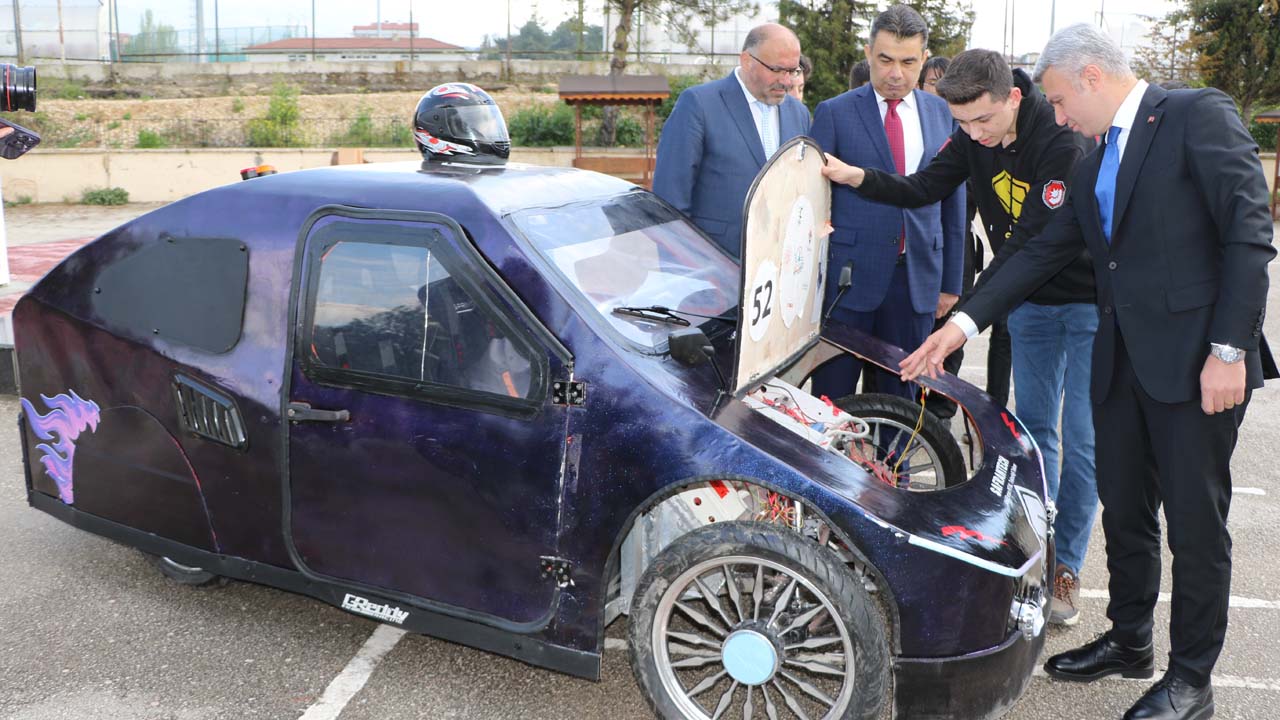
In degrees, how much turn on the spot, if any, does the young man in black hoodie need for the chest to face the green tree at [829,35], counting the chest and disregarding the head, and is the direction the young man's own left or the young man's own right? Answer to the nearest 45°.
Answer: approximately 135° to the young man's own right

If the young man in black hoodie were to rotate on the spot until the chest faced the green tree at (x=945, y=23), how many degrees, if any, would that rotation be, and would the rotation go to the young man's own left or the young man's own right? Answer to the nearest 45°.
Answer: approximately 135° to the young man's own right

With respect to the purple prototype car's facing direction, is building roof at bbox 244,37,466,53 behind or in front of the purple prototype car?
behind

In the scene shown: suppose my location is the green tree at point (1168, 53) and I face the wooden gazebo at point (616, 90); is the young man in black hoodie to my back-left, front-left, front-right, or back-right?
front-left

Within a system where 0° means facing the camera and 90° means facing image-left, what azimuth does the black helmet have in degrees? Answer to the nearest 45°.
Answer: approximately 315°

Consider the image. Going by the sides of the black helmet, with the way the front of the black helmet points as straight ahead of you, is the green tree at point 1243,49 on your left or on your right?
on your left

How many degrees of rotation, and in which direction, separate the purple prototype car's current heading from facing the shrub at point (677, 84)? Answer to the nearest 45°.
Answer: approximately 135° to its left

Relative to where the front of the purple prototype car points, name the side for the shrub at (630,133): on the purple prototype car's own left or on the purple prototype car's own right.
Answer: on the purple prototype car's own left

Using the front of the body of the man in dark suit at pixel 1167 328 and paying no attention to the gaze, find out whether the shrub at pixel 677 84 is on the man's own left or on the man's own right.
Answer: on the man's own right

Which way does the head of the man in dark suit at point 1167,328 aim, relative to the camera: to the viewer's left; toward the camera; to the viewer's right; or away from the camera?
to the viewer's left

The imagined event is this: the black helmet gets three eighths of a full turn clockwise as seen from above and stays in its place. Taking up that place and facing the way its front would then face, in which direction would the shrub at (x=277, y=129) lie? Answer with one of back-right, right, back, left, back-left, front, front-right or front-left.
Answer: right

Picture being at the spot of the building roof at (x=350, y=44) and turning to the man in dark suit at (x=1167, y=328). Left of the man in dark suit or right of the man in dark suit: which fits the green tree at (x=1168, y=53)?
left

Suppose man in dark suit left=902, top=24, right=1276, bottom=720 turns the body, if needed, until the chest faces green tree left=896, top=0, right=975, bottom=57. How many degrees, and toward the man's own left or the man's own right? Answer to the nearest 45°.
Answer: approximately 135° to the man's own right

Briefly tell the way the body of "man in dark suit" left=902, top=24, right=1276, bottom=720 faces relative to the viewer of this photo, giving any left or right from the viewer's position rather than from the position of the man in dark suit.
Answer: facing the viewer and to the left of the viewer
